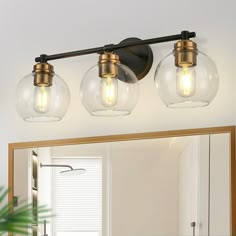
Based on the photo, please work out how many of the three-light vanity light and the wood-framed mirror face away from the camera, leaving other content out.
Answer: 0

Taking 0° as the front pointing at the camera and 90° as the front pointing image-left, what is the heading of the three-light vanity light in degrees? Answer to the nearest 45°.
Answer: approximately 45°

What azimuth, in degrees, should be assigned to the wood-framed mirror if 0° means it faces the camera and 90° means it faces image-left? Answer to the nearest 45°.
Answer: approximately 45°
